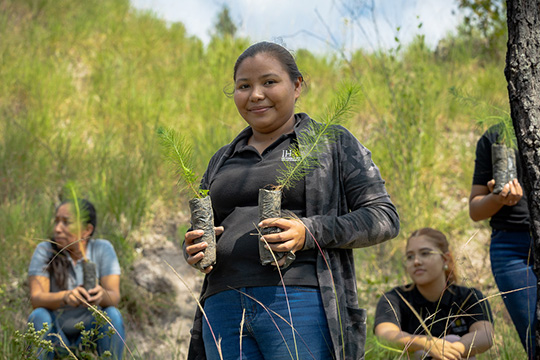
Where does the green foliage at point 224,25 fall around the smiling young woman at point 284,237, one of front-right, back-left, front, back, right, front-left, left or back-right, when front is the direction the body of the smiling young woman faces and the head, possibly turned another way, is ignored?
back-right

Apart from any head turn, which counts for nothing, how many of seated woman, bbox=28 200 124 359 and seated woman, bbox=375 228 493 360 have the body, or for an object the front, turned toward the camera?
2

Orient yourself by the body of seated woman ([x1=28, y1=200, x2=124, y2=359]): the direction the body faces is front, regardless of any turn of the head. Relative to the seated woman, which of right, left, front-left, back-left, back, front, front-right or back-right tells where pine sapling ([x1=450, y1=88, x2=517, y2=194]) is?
front-left

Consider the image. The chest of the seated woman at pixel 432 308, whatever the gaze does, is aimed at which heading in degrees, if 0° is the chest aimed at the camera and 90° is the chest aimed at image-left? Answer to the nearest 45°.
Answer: approximately 0°

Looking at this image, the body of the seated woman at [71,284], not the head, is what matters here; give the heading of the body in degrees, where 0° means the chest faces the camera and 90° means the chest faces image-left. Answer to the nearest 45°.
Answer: approximately 0°
